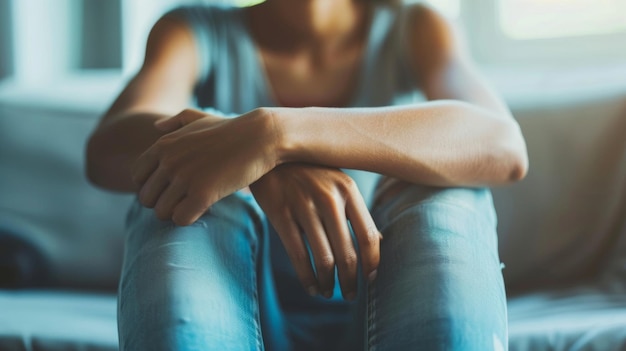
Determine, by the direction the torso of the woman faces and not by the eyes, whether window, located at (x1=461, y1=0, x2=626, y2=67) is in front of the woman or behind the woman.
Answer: behind

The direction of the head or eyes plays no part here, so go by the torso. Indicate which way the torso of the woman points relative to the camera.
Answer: toward the camera

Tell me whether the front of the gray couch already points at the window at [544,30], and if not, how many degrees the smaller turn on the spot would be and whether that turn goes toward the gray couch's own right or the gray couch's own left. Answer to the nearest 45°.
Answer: approximately 180°
